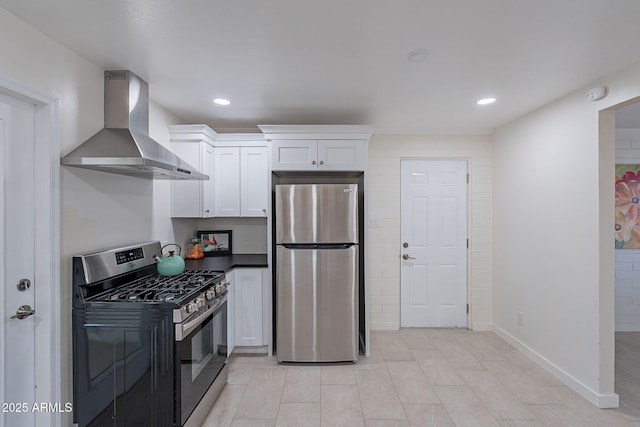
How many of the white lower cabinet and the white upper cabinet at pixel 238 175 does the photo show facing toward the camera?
2

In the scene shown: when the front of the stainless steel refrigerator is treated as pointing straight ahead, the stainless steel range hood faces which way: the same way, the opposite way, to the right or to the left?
to the left

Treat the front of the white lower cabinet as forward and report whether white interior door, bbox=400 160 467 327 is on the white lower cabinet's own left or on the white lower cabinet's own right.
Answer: on the white lower cabinet's own left

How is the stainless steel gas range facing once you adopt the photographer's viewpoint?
facing the viewer and to the right of the viewer

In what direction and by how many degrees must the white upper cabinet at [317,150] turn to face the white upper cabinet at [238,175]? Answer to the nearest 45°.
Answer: approximately 90° to its right

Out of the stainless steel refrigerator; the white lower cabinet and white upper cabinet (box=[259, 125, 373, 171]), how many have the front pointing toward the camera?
3

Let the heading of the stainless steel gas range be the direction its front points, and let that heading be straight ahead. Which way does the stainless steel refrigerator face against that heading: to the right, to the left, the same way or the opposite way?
to the right

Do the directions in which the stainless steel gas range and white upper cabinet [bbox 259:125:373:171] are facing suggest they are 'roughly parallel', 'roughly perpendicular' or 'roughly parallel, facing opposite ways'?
roughly perpendicular

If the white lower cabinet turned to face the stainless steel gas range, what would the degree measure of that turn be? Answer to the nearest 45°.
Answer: approximately 45° to its right

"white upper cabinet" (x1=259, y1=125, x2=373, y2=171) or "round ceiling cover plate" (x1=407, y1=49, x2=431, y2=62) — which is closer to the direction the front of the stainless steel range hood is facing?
the round ceiling cover plate

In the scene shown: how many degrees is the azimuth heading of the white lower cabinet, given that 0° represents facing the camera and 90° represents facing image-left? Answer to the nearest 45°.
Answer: approximately 0°
